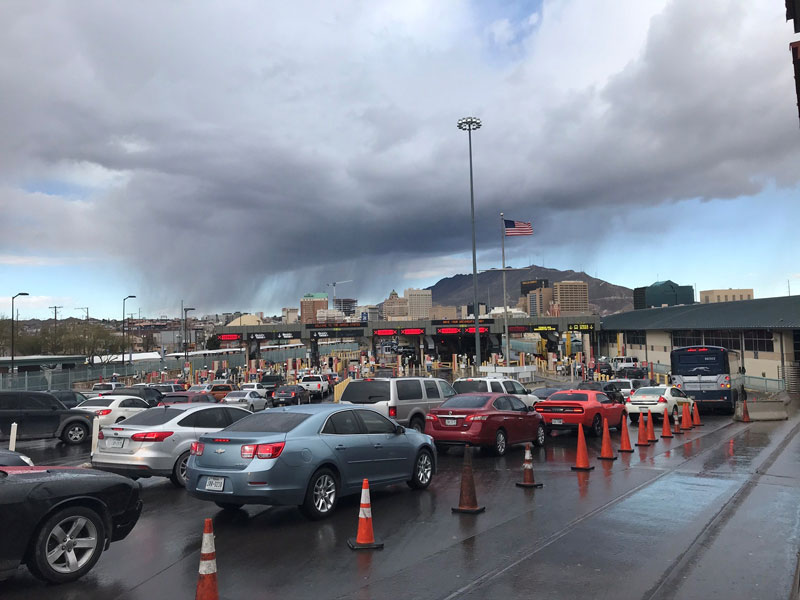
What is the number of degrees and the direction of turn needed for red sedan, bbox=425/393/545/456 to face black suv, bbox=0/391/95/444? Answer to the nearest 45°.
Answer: approximately 135° to its left

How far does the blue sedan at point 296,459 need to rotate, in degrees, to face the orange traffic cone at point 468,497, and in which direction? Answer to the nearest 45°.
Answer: approximately 45° to its right

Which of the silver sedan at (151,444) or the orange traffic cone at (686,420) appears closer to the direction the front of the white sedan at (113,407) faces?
the orange traffic cone

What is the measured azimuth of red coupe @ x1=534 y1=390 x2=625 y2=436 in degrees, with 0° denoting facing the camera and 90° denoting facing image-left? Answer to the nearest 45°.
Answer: approximately 225°

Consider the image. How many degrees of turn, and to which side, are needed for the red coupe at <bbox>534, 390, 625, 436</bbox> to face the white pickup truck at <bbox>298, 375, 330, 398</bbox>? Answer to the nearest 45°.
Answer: approximately 90° to its left

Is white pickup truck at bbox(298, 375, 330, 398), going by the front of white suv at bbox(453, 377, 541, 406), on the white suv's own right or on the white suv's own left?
on the white suv's own left

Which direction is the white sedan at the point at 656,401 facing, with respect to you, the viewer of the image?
facing away from the viewer and to the right of the viewer

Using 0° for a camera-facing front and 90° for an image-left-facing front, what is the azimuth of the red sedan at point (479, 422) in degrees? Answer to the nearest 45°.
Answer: approximately 225°

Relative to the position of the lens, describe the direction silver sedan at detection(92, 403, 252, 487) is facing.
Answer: facing away from the viewer and to the right of the viewer

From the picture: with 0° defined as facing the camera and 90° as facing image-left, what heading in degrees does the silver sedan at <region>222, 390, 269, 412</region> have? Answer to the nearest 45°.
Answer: approximately 225°
